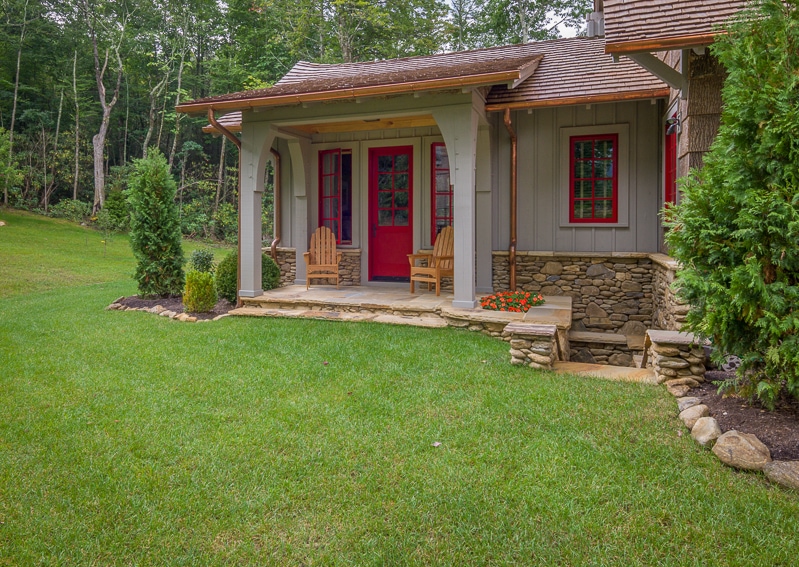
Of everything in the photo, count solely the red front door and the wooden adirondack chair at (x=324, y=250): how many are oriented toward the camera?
2

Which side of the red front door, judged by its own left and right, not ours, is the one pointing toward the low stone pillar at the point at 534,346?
front

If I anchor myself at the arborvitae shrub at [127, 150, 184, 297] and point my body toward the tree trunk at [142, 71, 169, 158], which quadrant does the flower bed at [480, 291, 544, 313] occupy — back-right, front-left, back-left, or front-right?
back-right

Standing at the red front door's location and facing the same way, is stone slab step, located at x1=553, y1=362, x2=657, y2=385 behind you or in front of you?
in front

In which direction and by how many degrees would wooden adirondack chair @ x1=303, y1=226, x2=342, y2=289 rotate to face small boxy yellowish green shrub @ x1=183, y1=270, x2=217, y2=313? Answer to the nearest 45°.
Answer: approximately 45° to its right

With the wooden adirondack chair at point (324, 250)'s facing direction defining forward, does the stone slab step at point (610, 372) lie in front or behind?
in front

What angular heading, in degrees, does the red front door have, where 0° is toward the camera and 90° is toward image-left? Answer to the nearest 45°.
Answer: approximately 0°

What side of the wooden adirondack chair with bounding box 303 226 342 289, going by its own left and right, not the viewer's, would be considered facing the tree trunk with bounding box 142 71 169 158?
back
